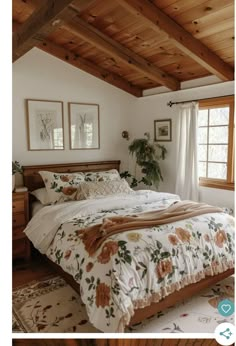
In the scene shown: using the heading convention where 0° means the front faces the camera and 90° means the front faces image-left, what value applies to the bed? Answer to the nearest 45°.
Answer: approximately 315°

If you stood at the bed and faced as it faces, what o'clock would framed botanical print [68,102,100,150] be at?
The framed botanical print is roughly at 7 o'clock from the bed.

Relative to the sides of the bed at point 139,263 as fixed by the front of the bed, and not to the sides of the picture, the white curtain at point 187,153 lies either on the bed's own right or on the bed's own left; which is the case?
on the bed's own left

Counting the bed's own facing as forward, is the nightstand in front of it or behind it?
behind

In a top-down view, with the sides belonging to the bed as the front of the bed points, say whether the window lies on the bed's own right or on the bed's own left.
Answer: on the bed's own left

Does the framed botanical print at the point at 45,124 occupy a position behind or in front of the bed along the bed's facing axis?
behind

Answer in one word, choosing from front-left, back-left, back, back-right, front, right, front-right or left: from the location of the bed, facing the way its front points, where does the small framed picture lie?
back-left
